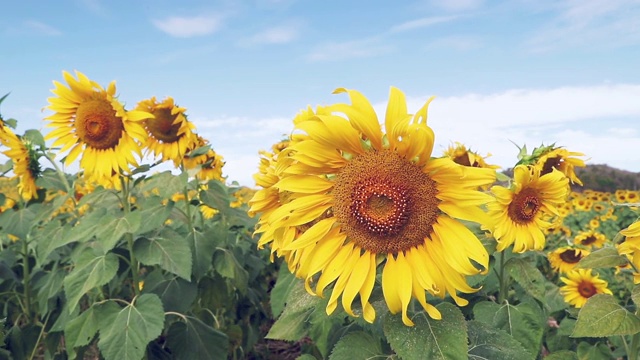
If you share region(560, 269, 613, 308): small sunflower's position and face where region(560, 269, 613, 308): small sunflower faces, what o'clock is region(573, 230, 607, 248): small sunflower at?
region(573, 230, 607, 248): small sunflower is roughly at 6 o'clock from region(560, 269, 613, 308): small sunflower.

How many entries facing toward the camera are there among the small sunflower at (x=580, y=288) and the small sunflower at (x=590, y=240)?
2

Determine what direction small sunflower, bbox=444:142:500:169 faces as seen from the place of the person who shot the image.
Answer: facing the viewer

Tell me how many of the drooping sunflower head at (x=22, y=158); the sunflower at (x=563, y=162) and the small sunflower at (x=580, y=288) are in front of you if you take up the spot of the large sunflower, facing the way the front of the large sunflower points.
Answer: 0

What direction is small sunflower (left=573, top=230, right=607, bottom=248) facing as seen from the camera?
toward the camera

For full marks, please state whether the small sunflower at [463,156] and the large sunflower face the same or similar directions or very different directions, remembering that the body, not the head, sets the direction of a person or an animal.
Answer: same or similar directions

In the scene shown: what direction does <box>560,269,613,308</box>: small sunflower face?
toward the camera

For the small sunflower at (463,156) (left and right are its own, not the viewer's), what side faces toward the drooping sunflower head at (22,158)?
right

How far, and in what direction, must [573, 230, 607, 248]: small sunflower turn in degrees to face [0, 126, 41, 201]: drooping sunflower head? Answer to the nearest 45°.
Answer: approximately 45° to its right

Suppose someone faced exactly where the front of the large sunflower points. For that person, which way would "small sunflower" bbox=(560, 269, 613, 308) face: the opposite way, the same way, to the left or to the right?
the same way

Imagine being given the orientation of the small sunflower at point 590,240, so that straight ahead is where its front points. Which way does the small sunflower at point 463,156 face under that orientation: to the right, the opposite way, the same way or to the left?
the same way

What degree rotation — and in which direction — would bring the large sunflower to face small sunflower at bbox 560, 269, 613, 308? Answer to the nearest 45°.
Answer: approximately 135° to its left

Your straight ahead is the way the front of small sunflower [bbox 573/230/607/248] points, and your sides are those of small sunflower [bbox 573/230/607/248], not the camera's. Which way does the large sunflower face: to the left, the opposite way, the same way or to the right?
the same way

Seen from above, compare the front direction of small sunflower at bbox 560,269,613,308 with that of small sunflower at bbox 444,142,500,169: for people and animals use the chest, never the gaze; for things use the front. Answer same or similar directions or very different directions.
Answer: same or similar directions
